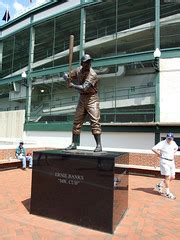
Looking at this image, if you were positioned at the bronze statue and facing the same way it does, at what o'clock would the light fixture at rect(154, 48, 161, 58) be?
The light fixture is roughly at 7 o'clock from the bronze statue.

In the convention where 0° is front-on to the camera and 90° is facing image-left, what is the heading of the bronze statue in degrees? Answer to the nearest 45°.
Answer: approximately 0°

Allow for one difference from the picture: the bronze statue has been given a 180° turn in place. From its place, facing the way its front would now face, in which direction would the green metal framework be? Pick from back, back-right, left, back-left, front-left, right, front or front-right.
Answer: front

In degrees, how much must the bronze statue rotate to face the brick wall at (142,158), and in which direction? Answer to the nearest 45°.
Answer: approximately 135° to its left

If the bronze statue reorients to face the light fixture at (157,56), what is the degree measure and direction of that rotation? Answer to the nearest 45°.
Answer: approximately 135° to its left
